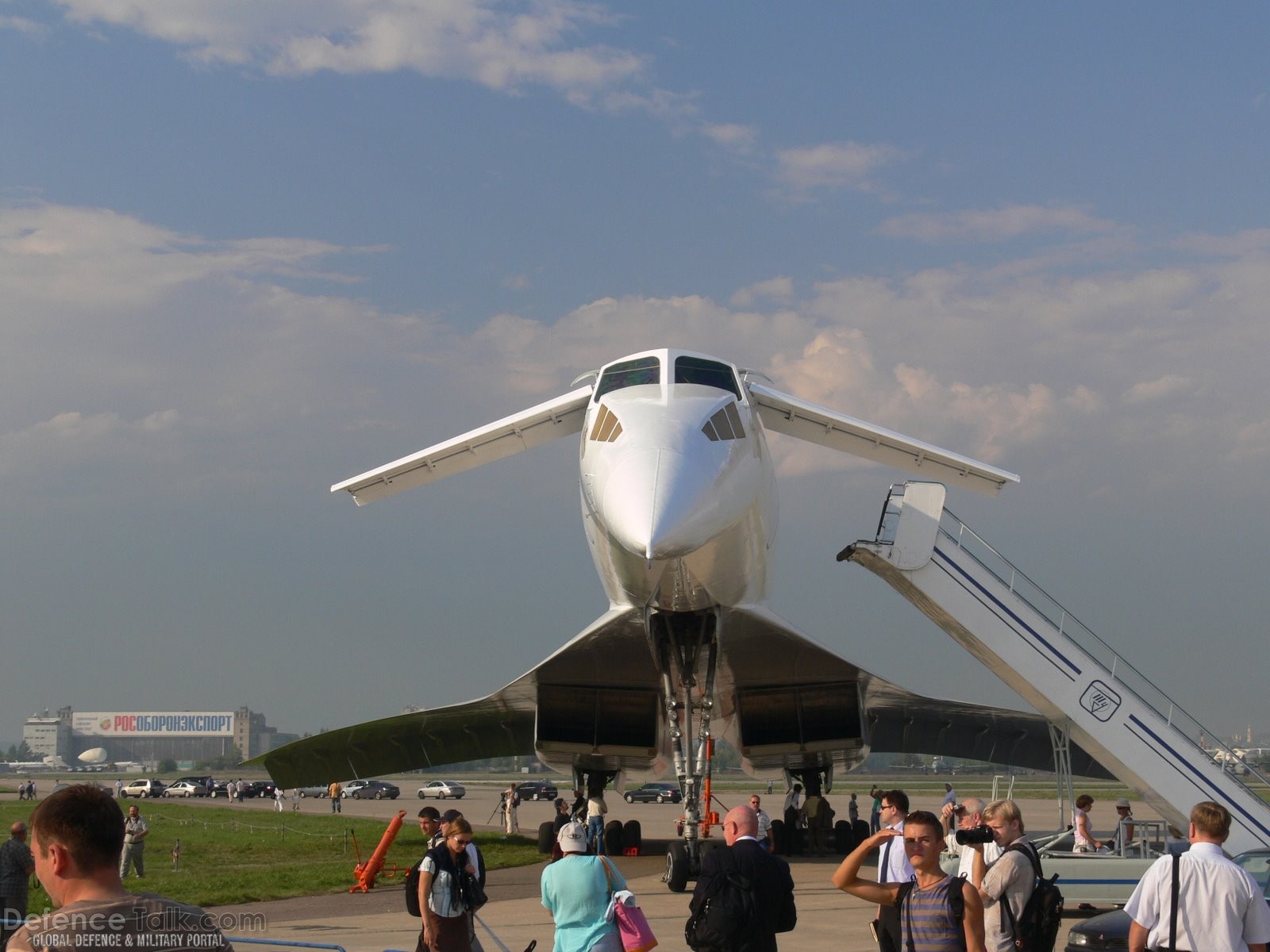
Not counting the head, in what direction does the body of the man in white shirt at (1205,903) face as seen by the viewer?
away from the camera

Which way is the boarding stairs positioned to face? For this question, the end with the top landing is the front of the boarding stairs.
to the viewer's left

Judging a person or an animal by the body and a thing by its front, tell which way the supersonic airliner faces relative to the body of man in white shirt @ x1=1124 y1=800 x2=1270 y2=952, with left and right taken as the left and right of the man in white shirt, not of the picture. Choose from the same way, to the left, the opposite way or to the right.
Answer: the opposite way

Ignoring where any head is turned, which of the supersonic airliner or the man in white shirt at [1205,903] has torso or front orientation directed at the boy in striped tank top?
the supersonic airliner

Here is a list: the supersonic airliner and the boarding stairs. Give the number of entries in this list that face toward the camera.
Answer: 1

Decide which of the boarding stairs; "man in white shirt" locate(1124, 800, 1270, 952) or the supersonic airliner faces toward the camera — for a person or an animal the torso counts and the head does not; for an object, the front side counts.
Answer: the supersonic airliner

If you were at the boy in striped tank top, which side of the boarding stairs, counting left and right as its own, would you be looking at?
left

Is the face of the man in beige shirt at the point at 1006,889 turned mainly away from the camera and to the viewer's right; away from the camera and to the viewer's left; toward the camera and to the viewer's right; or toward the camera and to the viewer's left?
toward the camera and to the viewer's left

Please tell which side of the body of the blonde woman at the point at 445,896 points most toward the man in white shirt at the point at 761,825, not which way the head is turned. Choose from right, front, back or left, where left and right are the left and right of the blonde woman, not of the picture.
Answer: left

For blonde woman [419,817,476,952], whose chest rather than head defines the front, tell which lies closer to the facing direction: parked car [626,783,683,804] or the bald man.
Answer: the bald man

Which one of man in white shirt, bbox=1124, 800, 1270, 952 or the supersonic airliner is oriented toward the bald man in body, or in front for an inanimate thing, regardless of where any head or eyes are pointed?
the supersonic airliner

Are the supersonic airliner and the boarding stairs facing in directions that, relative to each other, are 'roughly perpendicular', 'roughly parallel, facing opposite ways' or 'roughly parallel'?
roughly perpendicular
